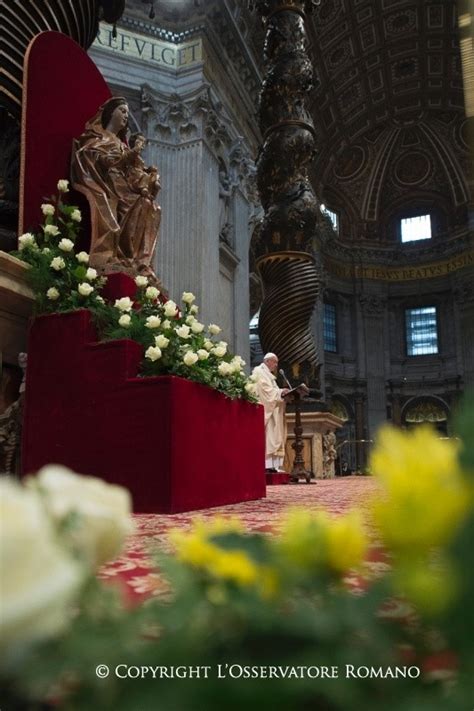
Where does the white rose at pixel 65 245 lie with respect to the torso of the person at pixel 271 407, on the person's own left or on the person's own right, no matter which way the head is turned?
on the person's own right

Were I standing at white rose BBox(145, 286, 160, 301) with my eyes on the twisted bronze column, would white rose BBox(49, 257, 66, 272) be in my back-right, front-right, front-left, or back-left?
back-left

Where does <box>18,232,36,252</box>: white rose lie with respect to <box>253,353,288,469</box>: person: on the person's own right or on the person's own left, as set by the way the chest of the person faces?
on the person's own right

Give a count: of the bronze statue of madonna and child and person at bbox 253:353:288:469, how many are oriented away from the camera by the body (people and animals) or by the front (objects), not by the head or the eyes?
0

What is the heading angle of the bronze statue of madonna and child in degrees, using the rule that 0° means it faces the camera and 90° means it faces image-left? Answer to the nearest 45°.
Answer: approximately 315°

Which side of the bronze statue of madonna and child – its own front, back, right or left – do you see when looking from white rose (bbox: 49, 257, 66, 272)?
right

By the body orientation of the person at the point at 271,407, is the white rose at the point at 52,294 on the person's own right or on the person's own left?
on the person's own right

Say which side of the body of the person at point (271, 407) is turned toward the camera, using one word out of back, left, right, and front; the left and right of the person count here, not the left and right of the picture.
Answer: right

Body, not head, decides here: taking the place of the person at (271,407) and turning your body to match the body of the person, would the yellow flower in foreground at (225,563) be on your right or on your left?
on your right

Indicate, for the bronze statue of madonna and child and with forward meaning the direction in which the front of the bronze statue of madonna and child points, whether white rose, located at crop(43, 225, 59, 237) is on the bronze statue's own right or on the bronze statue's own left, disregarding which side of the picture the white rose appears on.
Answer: on the bronze statue's own right

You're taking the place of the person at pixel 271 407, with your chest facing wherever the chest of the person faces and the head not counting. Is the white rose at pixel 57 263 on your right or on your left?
on your right
